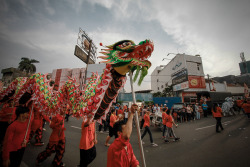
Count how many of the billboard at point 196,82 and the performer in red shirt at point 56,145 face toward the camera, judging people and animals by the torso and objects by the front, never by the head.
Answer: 1

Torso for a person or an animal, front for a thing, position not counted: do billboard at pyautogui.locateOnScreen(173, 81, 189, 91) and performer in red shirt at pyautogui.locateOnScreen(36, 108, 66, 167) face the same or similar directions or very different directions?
very different directions

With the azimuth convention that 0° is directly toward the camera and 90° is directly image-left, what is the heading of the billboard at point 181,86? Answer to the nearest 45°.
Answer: approximately 45°

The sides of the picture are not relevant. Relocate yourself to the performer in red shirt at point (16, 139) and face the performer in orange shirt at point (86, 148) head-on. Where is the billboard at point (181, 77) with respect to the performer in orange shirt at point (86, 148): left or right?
left
